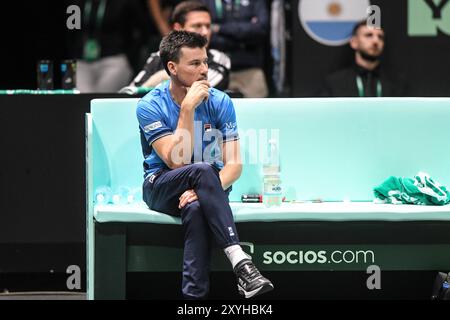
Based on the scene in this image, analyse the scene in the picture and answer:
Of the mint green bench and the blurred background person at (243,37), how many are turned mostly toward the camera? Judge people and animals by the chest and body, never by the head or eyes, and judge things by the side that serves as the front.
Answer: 2

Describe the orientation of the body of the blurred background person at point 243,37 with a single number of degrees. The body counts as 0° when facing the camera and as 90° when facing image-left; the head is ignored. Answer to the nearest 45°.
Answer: approximately 0°

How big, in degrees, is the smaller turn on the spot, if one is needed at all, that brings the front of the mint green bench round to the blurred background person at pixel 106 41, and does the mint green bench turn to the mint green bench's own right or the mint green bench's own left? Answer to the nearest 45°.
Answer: approximately 135° to the mint green bench's own right

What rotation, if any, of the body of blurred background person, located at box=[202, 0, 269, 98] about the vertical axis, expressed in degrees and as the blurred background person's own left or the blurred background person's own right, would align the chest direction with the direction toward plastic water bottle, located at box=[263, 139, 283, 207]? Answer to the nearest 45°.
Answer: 0° — they already face it

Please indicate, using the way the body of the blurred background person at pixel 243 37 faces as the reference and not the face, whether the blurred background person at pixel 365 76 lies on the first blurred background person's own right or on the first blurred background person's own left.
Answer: on the first blurred background person's own left
